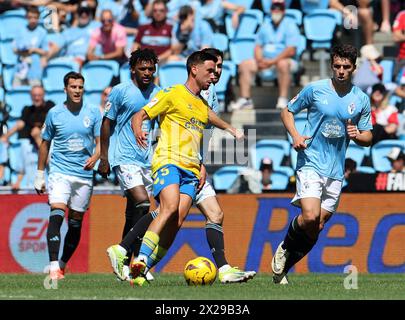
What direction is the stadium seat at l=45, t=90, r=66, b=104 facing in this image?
toward the camera

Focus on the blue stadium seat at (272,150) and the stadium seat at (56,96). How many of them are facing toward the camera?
2

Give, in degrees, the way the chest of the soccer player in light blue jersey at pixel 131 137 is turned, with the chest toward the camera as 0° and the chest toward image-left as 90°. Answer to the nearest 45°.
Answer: approximately 315°

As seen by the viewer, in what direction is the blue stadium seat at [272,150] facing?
toward the camera

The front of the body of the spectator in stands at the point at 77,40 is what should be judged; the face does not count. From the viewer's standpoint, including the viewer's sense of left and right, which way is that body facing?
facing the viewer and to the left of the viewer

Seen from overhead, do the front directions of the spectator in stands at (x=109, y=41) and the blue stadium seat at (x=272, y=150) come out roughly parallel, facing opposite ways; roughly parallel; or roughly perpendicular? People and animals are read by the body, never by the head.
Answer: roughly parallel

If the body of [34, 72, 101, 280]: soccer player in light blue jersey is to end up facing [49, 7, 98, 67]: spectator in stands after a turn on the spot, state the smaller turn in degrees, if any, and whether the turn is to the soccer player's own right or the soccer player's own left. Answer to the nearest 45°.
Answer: approximately 180°

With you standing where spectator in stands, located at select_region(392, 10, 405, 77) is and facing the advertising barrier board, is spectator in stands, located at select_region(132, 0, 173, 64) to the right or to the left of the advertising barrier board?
right

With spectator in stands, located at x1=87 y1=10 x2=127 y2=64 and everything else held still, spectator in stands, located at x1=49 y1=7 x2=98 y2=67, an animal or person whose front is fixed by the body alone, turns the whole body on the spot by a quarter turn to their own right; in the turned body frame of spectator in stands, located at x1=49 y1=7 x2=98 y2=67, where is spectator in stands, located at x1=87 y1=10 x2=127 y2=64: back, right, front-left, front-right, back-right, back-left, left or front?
back

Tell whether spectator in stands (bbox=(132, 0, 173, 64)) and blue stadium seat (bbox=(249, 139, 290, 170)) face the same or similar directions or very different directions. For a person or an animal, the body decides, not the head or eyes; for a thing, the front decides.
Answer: same or similar directions

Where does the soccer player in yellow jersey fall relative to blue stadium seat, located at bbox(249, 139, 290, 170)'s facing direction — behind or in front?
in front

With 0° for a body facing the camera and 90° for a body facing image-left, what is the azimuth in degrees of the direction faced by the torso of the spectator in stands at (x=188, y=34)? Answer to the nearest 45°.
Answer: approximately 45°
